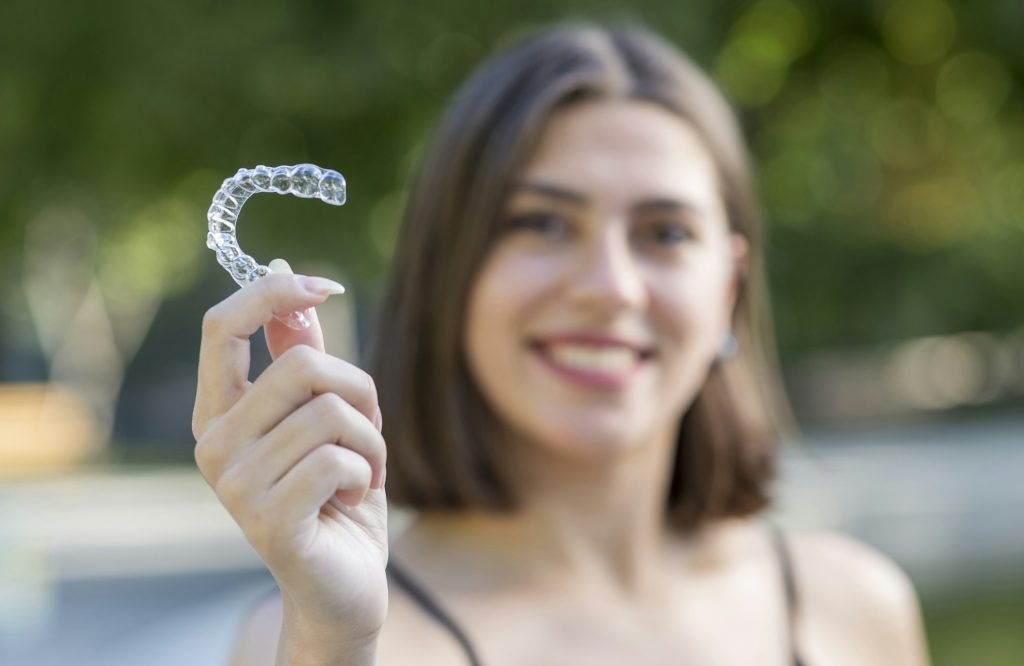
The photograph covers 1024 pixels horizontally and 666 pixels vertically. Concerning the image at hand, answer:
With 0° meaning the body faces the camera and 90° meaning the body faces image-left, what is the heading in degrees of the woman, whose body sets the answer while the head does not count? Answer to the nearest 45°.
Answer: approximately 0°
